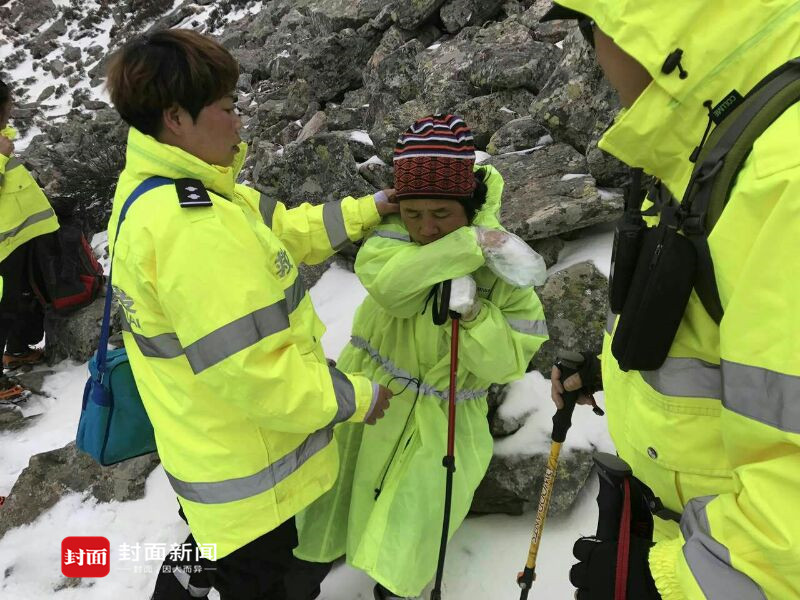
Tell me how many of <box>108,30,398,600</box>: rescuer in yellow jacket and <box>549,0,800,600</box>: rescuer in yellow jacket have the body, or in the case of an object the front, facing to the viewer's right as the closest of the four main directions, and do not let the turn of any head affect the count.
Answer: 1

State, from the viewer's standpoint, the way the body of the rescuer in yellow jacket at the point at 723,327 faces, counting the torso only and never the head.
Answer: to the viewer's left

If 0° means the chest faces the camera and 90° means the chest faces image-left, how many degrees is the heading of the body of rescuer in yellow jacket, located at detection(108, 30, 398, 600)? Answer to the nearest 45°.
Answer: approximately 270°
